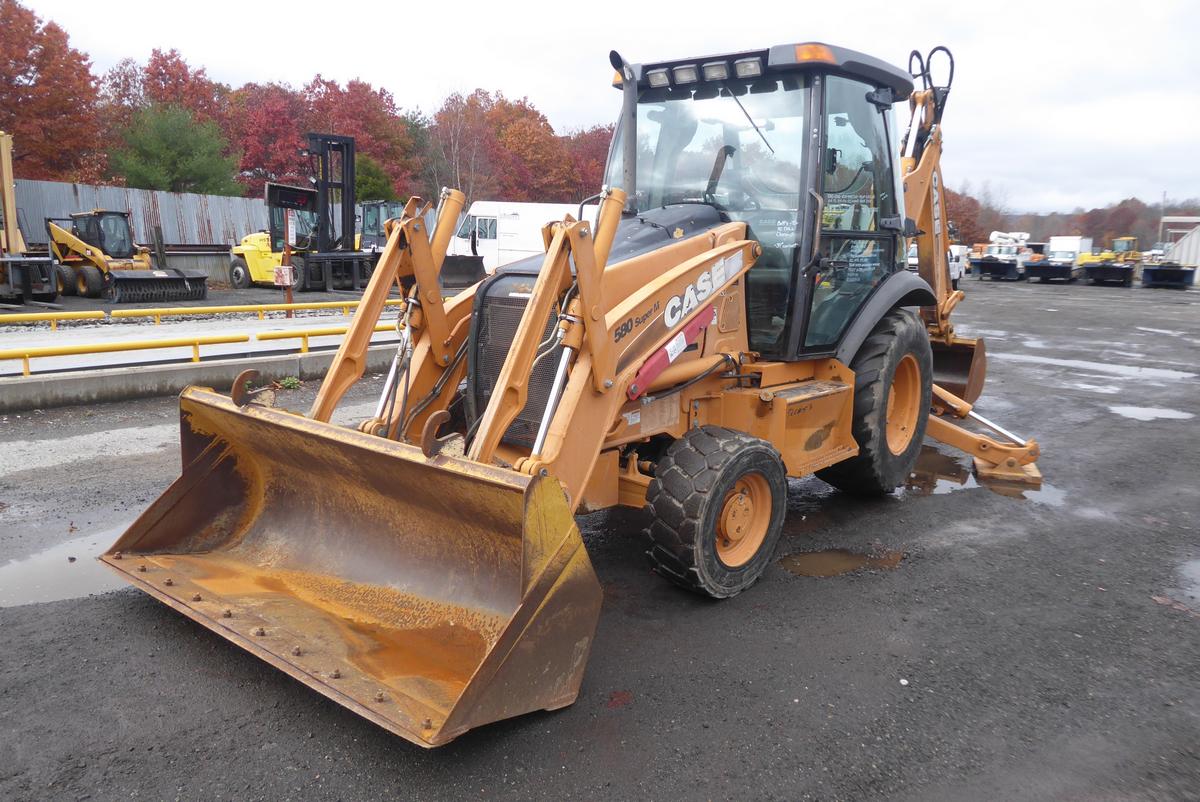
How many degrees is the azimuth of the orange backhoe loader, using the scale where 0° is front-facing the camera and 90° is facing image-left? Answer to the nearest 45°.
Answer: approximately 45°

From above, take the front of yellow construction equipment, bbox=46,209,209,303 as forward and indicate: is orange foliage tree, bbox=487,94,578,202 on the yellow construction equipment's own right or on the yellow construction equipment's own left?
on the yellow construction equipment's own left

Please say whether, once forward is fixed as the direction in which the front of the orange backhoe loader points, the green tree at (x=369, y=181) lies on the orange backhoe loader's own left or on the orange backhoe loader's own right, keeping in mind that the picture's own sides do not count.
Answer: on the orange backhoe loader's own right

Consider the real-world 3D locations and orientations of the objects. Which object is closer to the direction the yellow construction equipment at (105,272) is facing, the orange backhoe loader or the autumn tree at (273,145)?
the orange backhoe loader

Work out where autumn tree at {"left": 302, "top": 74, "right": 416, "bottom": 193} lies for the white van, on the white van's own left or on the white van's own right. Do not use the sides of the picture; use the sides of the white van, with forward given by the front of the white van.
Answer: on the white van's own right

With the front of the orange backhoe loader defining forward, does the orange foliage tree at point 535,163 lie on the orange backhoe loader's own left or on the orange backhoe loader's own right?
on the orange backhoe loader's own right

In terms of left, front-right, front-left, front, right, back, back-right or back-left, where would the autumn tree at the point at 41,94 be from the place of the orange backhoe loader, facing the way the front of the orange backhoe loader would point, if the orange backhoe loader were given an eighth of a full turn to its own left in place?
back-right

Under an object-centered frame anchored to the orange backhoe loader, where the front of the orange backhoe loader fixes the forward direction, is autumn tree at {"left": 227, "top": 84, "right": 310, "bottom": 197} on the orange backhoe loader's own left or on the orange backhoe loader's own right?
on the orange backhoe loader's own right

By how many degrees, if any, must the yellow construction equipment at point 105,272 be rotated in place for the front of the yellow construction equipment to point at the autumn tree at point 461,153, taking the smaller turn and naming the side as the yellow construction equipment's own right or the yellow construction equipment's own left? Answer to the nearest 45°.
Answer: approximately 90° to the yellow construction equipment's own left

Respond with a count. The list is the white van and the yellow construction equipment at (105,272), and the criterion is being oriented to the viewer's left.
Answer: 1

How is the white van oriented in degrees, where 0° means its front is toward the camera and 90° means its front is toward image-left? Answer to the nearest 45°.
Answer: approximately 90°

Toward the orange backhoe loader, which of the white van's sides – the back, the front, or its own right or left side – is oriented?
left

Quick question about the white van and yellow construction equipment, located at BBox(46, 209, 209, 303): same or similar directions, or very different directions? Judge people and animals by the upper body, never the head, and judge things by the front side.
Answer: very different directions

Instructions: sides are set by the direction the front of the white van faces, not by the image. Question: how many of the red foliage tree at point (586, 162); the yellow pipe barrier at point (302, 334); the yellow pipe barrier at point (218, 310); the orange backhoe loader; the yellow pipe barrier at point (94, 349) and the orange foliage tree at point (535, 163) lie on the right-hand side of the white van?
2
